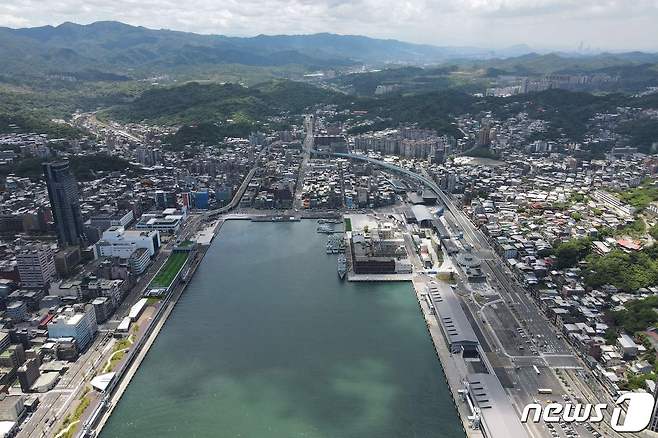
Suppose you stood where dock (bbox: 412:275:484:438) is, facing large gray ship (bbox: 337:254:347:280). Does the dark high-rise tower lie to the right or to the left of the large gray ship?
left

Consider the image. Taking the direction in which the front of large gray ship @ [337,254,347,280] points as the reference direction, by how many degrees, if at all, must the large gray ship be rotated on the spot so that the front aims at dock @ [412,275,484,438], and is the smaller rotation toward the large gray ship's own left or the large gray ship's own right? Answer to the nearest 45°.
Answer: approximately 45° to the large gray ship's own left

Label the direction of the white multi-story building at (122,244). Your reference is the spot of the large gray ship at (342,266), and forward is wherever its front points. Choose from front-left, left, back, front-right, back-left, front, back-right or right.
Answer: right

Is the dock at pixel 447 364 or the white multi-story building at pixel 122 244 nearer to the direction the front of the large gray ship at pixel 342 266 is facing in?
the dock

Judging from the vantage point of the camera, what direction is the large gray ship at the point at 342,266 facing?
facing the viewer

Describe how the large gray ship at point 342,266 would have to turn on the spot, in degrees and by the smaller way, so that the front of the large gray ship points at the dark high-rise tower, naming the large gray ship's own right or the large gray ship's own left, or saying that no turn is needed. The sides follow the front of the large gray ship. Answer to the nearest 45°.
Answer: approximately 90° to the large gray ship's own right
